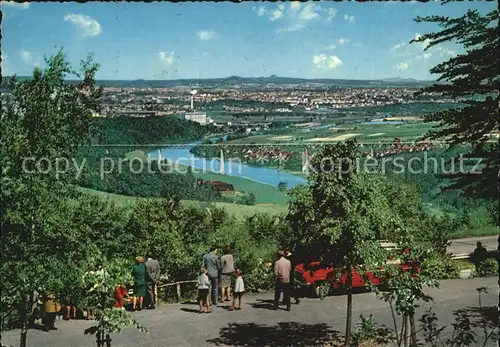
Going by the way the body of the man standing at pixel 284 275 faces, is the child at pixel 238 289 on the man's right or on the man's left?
on the man's left

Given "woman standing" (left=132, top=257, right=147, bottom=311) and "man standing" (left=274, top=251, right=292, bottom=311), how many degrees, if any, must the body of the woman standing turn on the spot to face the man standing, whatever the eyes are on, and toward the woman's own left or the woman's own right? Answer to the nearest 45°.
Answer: approximately 90° to the woman's own right

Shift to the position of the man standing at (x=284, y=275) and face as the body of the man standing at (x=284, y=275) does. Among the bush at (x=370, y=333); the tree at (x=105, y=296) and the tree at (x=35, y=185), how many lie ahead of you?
0

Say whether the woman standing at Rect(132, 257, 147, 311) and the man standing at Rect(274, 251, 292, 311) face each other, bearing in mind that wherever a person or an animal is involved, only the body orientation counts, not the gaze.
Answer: no

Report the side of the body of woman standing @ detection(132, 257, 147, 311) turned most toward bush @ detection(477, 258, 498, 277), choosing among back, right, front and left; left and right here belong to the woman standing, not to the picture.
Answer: right

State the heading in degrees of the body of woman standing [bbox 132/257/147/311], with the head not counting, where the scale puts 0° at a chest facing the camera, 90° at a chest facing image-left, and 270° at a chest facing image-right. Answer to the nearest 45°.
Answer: approximately 180°

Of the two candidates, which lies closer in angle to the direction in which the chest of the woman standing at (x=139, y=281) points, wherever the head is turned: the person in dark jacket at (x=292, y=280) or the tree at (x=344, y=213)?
the person in dark jacket

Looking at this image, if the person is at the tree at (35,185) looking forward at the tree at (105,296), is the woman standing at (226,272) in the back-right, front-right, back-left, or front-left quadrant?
front-left

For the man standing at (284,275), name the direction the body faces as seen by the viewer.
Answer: away from the camera

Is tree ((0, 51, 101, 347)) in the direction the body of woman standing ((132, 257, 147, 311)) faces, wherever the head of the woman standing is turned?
no

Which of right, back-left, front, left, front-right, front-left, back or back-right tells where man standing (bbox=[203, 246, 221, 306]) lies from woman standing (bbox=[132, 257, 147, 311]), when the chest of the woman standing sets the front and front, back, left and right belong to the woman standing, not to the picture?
right

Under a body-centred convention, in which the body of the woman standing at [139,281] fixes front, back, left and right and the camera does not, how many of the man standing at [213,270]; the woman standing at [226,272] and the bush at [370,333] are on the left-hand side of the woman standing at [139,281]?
0

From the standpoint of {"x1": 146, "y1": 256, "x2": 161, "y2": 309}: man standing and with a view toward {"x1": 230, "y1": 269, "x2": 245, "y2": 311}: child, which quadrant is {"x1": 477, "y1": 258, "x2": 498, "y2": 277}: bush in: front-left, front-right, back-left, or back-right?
front-left

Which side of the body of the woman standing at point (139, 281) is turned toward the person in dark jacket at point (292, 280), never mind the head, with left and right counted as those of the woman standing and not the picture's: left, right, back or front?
right

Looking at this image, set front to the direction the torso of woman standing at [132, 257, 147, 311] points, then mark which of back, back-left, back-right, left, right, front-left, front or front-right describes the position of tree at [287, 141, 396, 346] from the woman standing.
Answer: back-right

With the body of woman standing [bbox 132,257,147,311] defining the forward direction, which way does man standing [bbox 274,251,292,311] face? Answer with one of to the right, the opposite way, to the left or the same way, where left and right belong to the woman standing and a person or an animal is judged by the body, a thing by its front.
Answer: the same way

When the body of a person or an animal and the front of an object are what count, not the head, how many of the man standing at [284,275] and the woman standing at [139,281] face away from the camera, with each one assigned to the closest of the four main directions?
2
